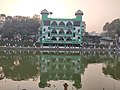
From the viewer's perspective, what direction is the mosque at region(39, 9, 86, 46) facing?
toward the camera
